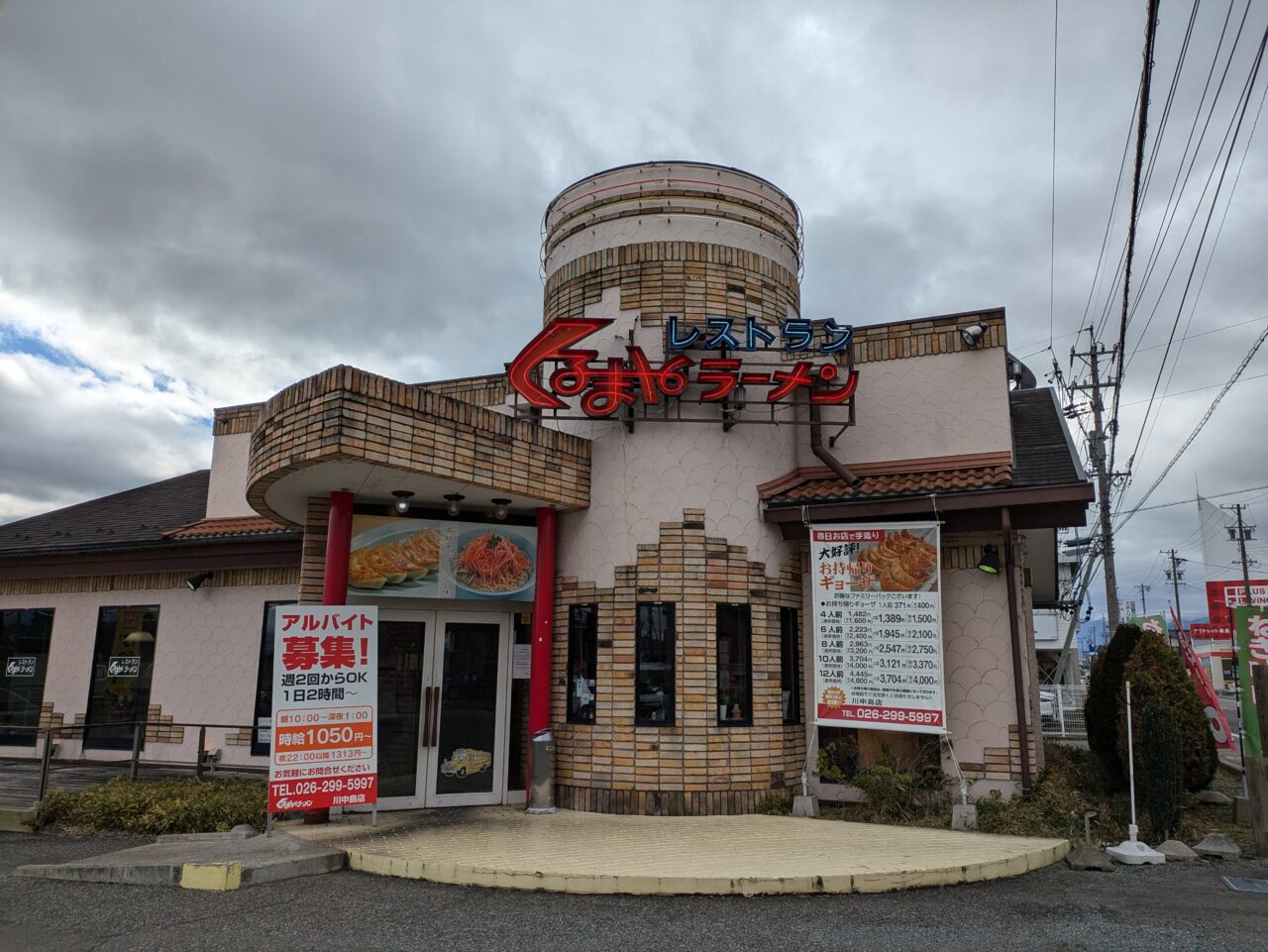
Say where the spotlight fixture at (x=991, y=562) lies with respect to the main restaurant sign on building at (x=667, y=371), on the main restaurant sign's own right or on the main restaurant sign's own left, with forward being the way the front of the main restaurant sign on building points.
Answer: on the main restaurant sign's own left

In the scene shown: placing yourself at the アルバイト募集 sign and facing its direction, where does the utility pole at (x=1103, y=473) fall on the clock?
The utility pole is roughly at 8 o'clock from the アルバイト募集 sign.

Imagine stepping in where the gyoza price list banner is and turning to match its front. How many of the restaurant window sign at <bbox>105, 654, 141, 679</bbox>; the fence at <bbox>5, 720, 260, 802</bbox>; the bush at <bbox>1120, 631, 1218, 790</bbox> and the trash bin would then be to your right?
3

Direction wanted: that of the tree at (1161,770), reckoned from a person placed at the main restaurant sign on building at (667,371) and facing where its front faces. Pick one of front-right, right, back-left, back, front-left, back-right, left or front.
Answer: left

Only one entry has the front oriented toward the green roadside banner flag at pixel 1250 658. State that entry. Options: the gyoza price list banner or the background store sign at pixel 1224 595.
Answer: the background store sign at pixel 1224 595

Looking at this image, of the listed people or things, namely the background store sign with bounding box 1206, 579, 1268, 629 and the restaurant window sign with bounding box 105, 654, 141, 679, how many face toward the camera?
2

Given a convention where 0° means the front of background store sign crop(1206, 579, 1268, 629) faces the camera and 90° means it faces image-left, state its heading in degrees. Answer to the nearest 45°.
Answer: approximately 0°

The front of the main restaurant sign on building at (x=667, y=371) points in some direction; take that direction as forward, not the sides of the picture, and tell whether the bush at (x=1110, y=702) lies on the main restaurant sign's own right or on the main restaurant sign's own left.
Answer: on the main restaurant sign's own left

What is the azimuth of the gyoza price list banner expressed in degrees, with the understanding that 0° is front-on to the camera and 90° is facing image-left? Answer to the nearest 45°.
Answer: approximately 0°

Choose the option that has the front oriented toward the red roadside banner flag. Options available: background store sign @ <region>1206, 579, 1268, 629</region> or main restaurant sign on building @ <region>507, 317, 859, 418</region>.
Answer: background store sign @ <region>1206, 579, 1268, 629</region>
